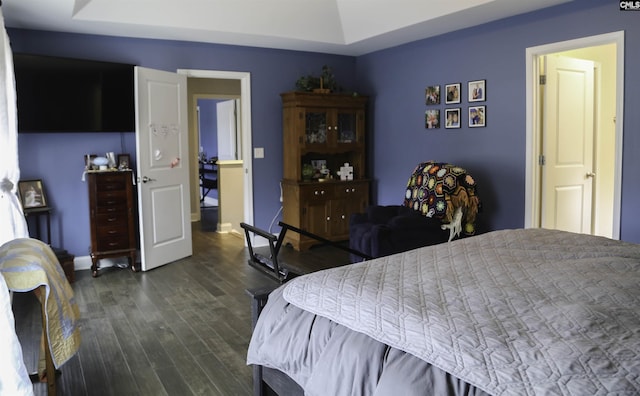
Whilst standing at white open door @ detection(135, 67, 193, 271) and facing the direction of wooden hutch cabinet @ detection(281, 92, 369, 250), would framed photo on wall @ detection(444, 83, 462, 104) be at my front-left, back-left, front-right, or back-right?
front-right

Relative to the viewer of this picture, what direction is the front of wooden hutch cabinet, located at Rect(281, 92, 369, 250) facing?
facing the viewer and to the right of the viewer

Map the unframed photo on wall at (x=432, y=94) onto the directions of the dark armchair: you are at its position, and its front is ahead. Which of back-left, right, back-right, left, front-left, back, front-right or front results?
back-right

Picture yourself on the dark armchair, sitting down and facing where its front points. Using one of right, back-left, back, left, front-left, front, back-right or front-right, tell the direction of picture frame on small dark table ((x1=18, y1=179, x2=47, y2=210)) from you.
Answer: front-right

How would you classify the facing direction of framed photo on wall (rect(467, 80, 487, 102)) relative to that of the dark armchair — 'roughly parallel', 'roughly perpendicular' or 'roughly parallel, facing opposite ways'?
roughly parallel

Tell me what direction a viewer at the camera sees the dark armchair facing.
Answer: facing the viewer and to the left of the viewer

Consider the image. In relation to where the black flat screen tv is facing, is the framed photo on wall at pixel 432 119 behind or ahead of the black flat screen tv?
ahead

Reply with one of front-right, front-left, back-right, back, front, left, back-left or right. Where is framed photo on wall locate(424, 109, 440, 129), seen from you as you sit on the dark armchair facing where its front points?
back-right

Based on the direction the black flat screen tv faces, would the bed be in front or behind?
in front

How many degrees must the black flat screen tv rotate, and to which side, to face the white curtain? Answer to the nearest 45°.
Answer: approximately 45° to its right

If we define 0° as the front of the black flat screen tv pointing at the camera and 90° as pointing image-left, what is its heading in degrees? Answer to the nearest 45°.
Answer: approximately 315°

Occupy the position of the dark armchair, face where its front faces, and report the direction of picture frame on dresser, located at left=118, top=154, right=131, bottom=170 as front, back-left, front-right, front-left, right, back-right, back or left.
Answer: front-right
